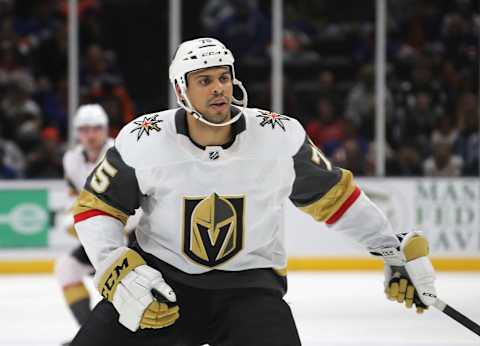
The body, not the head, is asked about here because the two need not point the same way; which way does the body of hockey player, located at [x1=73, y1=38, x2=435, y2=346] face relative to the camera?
toward the camera

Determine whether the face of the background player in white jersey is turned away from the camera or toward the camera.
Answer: toward the camera

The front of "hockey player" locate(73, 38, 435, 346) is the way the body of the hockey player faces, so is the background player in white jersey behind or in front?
behind
